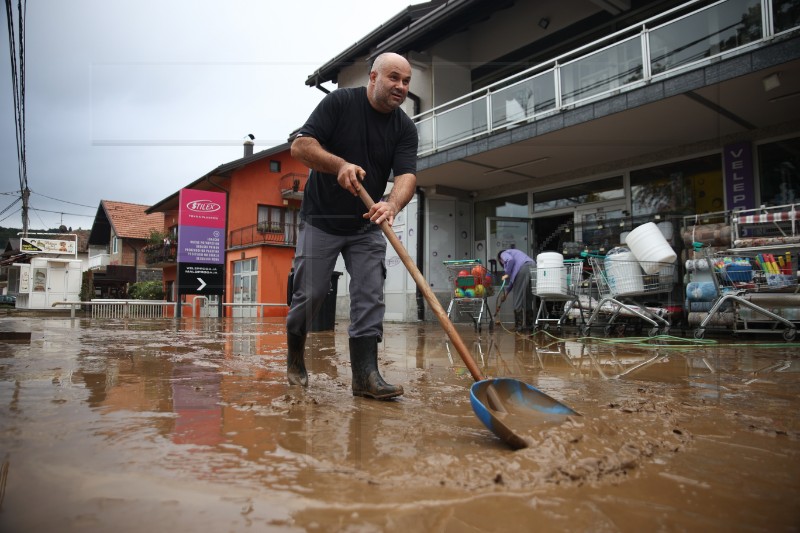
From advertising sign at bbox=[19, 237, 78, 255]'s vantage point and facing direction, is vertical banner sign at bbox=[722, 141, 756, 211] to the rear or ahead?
ahead

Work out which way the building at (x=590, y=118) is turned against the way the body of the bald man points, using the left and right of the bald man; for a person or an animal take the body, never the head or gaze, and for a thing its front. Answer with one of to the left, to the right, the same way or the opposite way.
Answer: to the right

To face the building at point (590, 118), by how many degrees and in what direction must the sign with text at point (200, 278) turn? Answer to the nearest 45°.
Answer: approximately 45° to its left

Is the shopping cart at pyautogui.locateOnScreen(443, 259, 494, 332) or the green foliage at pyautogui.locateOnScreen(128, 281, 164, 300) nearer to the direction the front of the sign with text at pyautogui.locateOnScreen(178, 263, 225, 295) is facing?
the shopping cart

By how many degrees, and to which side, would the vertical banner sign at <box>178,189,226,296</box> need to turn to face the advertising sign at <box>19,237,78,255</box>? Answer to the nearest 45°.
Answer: approximately 180°

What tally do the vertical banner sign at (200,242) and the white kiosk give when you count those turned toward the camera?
2

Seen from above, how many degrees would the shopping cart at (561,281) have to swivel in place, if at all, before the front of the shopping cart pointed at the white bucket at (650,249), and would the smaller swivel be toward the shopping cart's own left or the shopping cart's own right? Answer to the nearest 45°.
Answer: approximately 90° to the shopping cart's own left

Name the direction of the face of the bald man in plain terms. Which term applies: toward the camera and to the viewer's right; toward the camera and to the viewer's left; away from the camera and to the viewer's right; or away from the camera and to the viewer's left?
toward the camera and to the viewer's right
